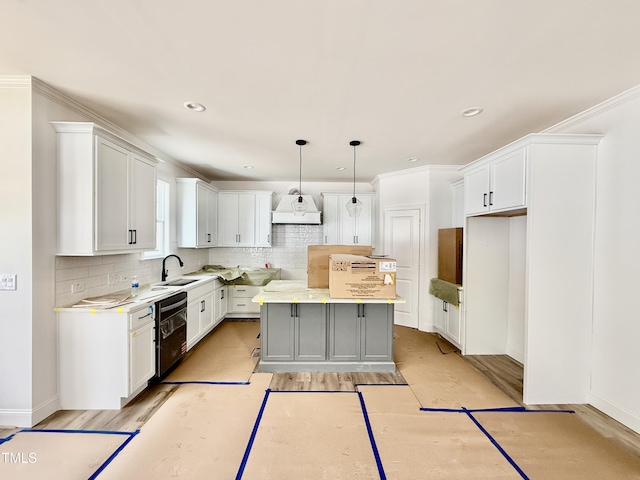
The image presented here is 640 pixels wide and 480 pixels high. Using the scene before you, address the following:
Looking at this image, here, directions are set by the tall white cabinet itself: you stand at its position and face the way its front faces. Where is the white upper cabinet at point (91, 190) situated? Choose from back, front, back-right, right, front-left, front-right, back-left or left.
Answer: front

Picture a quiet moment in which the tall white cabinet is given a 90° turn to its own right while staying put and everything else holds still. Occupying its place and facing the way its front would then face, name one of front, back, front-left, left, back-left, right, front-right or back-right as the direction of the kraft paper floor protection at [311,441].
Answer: left

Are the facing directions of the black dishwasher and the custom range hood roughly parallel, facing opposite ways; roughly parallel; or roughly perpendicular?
roughly perpendicular

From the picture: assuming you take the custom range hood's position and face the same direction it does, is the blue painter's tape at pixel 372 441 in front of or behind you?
in front

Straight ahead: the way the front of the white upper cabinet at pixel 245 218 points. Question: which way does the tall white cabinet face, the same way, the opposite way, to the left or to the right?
to the right

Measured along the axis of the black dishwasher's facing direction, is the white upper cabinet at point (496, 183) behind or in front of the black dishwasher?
in front

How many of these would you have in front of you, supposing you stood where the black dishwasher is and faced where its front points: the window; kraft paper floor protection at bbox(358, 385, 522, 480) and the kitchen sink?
1

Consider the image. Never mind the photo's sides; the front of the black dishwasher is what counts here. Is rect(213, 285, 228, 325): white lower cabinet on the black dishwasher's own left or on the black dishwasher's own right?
on the black dishwasher's own left

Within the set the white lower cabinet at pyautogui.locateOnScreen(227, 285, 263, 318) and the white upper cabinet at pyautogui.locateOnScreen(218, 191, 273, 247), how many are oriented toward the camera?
2

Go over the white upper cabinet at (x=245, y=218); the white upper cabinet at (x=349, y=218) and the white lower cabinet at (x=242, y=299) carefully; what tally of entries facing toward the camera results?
3

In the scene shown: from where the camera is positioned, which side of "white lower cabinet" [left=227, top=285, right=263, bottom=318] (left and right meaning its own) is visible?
front

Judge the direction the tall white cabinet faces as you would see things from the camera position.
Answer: facing the viewer and to the left of the viewer

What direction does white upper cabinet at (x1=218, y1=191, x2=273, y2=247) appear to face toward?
toward the camera

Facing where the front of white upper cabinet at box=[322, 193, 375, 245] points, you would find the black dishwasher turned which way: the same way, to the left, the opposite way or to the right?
to the left

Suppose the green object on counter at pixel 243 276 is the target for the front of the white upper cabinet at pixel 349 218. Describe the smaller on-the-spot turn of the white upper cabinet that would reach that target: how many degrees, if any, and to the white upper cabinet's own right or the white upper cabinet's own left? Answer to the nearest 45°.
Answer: approximately 90° to the white upper cabinet's own right

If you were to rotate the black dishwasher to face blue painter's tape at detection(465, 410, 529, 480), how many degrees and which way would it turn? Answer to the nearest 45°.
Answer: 0° — it already faces it
